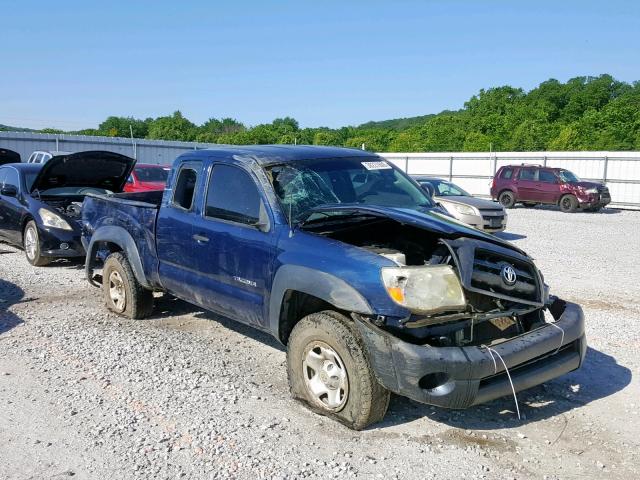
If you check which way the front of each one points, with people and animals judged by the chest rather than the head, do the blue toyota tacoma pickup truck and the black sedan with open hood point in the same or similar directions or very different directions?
same or similar directions

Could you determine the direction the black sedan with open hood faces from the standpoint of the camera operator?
facing the viewer and to the right of the viewer

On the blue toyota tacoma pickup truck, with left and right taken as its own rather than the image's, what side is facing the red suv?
left

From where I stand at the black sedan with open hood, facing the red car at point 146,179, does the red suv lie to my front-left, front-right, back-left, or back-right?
front-right

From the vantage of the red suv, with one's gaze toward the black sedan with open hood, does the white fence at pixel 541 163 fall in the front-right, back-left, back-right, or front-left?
back-right

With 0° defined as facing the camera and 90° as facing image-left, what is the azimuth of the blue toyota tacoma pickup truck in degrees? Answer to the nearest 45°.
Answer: approximately 315°

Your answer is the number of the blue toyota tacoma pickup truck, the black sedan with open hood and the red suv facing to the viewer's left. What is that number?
0

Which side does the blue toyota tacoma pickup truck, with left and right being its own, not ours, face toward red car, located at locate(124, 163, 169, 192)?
back

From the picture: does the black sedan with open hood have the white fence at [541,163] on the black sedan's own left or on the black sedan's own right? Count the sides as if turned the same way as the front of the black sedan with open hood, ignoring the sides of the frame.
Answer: on the black sedan's own left

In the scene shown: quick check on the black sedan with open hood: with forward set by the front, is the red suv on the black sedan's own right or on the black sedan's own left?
on the black sedan's own left

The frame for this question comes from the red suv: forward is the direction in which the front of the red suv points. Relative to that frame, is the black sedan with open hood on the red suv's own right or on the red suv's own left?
on the red suv's own right
